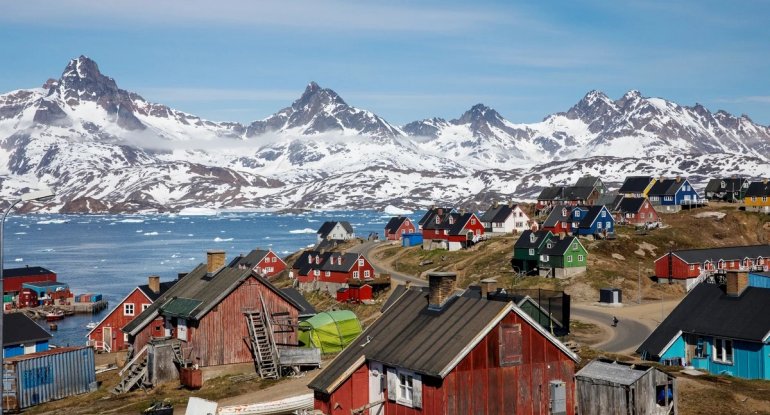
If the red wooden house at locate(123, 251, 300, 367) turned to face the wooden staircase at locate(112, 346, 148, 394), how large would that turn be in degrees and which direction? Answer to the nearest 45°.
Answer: approximately 45° to its right

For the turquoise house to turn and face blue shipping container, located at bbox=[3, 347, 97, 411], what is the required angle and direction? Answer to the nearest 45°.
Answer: approximately 45° to its right

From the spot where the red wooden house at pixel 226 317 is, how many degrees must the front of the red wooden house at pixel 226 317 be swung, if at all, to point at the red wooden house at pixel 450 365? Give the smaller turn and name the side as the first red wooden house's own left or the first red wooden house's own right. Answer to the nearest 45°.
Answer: approximately 45° to the first red wooden house's own left

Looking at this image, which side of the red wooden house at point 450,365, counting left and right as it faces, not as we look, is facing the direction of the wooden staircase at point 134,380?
right

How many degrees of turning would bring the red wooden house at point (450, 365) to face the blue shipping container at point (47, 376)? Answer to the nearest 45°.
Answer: approximately 90° to its right

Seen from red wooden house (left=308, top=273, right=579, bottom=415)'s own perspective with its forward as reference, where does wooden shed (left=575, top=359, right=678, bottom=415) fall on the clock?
The wooden shed is roughly at 7 o'clock from the red wooden house.

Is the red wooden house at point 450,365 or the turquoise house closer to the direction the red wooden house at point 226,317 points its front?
the red wooden house

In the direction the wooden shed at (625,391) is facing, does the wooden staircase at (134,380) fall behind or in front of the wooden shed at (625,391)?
behind

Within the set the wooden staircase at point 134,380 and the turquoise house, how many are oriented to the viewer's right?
0
